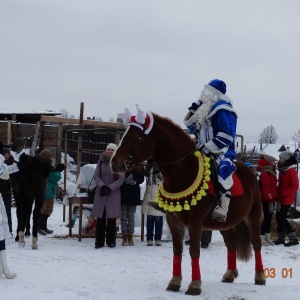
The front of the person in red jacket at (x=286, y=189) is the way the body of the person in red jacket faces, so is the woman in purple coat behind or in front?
in front

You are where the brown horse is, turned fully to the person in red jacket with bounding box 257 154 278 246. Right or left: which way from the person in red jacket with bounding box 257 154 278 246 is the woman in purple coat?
left
